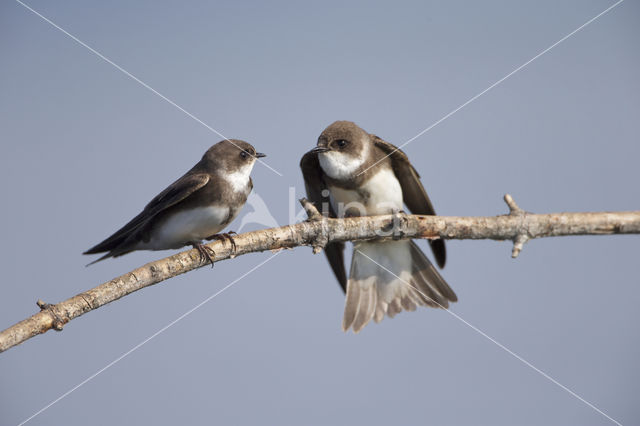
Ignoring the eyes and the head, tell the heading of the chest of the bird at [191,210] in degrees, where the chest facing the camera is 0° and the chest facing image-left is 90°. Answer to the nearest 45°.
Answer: approximately 270°
